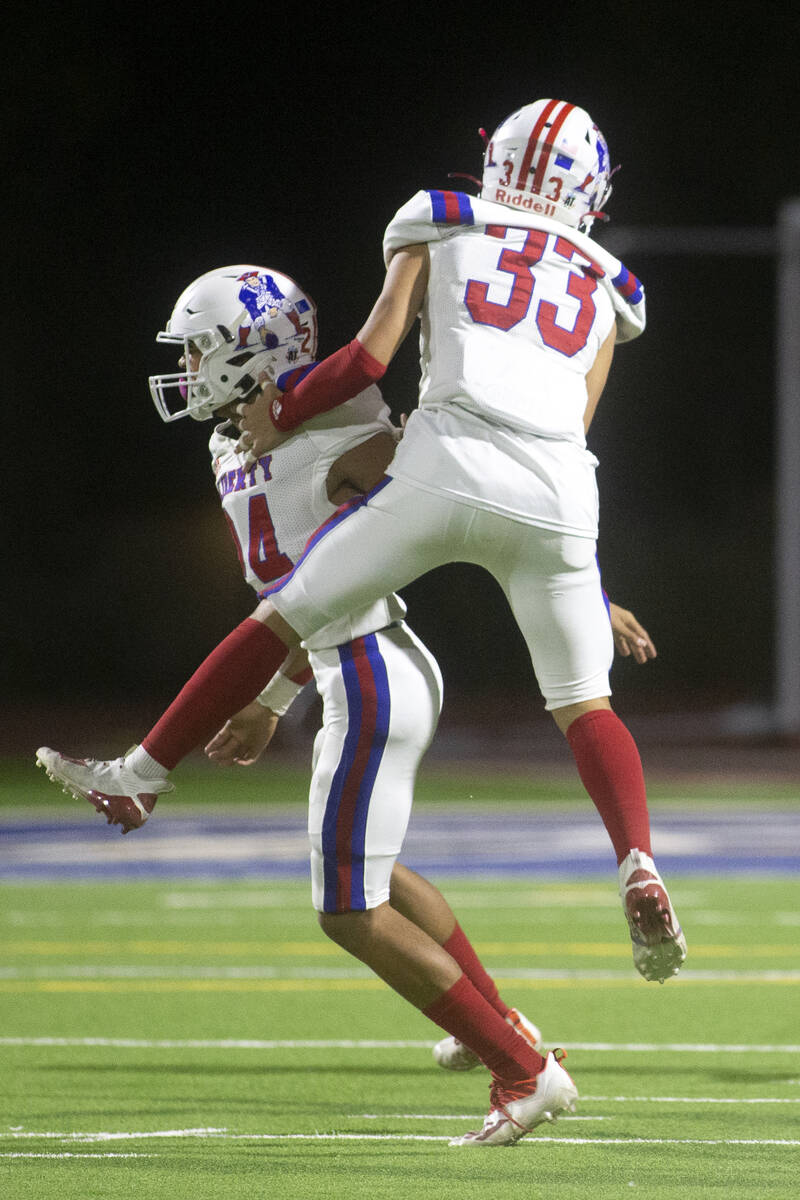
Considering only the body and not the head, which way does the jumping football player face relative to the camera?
away from the camera
